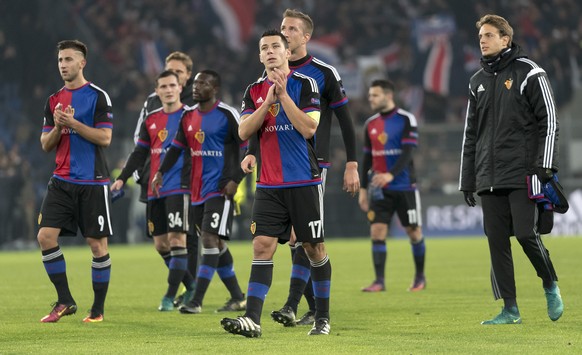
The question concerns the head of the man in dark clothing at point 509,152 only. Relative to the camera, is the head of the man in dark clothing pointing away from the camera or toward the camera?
toward the camera

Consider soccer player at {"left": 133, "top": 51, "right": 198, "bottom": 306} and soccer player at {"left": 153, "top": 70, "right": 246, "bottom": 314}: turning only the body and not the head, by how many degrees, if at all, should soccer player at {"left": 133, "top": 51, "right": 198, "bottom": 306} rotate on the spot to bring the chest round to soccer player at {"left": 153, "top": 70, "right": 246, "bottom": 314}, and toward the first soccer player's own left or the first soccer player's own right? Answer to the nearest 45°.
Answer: approximately 45° to the first soccer player's own left

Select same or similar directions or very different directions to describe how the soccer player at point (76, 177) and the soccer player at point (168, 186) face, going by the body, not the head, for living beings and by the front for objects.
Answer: same or similar directions

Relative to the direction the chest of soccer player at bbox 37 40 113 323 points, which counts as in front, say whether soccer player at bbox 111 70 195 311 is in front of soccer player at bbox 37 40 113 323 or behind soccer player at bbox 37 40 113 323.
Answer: behind

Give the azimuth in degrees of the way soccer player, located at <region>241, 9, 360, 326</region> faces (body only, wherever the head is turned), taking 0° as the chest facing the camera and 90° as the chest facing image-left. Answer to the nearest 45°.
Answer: approximately 45°

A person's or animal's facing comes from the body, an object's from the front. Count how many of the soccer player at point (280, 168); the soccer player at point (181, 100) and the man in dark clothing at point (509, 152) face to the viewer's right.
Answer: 0

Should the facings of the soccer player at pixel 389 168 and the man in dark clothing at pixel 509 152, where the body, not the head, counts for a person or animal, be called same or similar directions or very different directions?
same or similar directions

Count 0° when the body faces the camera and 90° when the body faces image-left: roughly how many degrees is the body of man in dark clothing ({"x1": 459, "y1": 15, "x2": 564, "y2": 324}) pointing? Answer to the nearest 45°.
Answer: approximately 45°

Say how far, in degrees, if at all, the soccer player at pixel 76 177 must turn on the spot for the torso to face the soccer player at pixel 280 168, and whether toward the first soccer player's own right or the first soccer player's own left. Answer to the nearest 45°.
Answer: approximately 90° to the first soccer player's own left

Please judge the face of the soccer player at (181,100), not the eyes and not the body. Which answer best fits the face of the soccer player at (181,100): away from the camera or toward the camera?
toward the camera

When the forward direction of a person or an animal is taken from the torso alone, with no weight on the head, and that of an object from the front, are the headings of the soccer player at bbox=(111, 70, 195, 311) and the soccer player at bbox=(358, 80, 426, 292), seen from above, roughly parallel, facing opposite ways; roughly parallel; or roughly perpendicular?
roughly parallel

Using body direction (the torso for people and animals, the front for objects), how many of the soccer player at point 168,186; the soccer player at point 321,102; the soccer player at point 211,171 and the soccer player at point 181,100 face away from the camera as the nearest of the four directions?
0

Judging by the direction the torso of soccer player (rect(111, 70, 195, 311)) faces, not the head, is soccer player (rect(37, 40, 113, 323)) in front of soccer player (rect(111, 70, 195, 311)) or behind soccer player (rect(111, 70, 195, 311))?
in front
